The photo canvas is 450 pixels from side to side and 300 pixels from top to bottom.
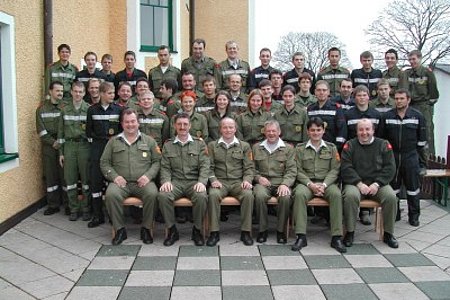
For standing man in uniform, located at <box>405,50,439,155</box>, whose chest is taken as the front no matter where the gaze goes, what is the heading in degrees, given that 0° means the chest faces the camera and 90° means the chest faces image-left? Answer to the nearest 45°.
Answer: approximately 45°

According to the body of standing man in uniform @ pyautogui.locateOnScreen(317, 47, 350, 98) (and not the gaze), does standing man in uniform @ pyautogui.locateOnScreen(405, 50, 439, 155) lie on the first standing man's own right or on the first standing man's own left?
on the first standing man's own left

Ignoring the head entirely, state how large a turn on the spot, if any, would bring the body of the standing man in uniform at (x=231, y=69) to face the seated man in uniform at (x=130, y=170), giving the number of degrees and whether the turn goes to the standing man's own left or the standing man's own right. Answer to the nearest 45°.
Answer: approximately 45° to the standing man's own right

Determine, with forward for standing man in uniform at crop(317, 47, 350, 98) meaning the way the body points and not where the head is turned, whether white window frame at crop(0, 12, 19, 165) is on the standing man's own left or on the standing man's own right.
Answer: on the standing man's own right

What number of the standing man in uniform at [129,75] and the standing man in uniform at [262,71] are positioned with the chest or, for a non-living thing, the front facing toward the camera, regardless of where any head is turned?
2

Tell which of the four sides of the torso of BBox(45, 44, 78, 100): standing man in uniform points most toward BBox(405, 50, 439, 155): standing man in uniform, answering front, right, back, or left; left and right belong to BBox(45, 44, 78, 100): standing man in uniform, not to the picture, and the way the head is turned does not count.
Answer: left

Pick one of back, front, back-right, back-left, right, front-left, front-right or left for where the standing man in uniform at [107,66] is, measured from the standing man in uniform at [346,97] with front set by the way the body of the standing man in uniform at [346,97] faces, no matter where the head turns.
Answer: right

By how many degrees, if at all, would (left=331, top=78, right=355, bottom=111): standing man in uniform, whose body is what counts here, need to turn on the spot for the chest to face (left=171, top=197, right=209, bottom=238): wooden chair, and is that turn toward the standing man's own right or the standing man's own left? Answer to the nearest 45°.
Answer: approximately 45° to the standing man's own right

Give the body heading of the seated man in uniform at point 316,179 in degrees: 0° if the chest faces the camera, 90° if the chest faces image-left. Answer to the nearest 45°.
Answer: approximately 0°

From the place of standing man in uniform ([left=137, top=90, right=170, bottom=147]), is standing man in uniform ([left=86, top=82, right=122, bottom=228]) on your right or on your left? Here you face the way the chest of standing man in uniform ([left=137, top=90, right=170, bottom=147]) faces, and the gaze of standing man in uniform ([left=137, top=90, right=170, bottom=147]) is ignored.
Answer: on your right

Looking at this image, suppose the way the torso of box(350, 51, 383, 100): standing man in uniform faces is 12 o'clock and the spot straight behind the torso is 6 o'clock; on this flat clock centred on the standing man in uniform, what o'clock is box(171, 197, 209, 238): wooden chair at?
The wooden chair is roughly at 1 o'clock from the standing man in uniform.

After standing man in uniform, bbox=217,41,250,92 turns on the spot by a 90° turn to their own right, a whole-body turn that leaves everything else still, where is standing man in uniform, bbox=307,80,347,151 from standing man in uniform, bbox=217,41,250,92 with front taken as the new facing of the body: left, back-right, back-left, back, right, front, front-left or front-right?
back-left

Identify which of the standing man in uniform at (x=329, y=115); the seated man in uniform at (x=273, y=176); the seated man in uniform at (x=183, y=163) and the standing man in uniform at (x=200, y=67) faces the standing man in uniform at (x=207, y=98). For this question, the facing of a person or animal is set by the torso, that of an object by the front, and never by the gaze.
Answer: the standing man in uniform at (x=200, y=67)

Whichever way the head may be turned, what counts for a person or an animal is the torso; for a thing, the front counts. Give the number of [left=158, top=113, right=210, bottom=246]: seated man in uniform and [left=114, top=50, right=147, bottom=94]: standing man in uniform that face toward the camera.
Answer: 2

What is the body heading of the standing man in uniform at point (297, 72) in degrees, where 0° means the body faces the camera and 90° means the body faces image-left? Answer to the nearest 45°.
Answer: approximately 0°

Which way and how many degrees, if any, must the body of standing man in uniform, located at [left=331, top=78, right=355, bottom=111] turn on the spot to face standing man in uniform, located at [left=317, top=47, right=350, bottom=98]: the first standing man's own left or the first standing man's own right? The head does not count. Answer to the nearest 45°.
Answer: approximately 180°

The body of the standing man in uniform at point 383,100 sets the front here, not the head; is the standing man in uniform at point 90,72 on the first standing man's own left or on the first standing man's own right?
on the first standing man's own right
